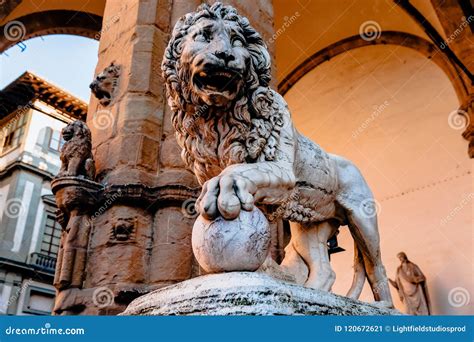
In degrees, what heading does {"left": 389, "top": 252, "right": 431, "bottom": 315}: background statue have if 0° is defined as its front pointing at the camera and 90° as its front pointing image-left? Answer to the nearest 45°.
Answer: approximately 45°

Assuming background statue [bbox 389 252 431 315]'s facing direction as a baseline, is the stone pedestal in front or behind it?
in front

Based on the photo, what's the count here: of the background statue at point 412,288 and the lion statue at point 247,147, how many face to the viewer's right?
0

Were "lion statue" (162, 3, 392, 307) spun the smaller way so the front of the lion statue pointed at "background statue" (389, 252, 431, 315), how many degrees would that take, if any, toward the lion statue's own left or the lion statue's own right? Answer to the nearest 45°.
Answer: approximately 135° to the lion statue's own right

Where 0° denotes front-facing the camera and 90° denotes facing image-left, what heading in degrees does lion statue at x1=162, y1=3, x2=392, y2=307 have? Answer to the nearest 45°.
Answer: approximately 45°

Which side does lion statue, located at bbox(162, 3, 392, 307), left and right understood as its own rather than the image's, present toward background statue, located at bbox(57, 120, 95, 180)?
right
